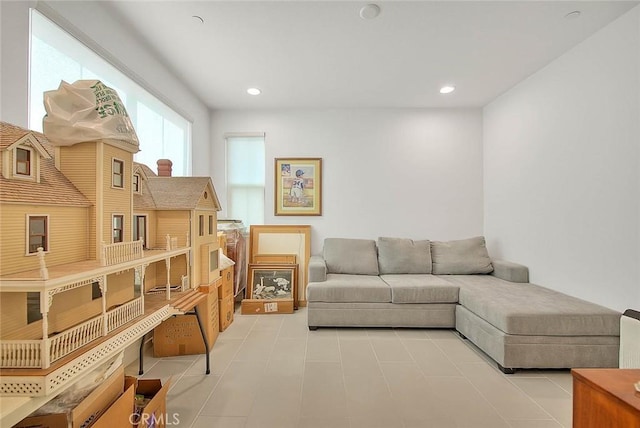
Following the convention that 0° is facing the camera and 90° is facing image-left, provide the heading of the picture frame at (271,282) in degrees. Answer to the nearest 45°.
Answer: approximately 0°

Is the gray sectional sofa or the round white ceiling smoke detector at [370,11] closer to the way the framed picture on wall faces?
the round white ceiling smoke detector

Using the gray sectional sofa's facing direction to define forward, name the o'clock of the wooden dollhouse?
The wooden dollhouse is roughly at 1 o'clock from the gray sectional sofa.

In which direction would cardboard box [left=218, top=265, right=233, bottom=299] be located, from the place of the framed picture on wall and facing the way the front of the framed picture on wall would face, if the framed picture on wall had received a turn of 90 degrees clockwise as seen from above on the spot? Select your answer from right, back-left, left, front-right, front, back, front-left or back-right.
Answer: front-left

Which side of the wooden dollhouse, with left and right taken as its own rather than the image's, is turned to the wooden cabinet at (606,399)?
front

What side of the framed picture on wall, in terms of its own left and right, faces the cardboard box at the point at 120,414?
front

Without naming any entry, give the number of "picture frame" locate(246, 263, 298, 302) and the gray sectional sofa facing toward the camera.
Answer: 2

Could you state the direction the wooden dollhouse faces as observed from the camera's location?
facing the viewer and to the right of the viewer

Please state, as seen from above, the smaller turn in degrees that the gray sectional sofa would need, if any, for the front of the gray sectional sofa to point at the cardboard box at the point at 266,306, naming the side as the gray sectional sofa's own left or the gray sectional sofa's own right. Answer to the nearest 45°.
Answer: approximately 90° to the gray sectional sofa's own right

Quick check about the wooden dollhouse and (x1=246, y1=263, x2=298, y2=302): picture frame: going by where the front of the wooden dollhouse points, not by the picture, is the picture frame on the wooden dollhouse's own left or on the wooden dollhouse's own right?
on the wooden dollhouse's own left

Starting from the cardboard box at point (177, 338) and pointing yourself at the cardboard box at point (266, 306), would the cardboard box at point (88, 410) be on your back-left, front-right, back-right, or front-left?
back-right

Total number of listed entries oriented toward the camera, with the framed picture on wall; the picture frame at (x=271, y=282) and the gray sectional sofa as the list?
3

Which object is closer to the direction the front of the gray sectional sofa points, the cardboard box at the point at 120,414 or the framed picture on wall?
the cardboard box

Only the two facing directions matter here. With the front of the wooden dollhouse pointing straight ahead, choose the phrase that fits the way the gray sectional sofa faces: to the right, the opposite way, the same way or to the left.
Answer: to the right
